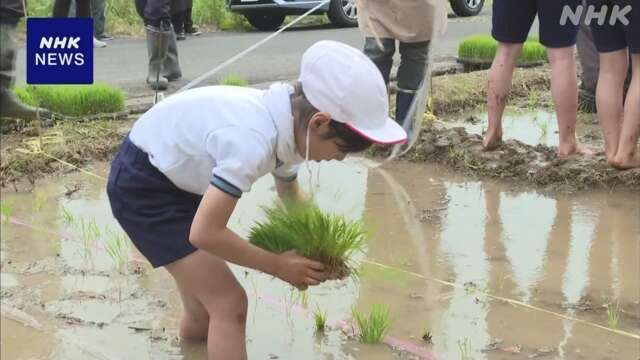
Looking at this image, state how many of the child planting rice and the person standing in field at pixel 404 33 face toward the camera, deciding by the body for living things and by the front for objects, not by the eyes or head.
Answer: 1

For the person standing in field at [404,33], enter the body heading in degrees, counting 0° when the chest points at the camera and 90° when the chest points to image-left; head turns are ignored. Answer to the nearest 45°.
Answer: approximately 0°

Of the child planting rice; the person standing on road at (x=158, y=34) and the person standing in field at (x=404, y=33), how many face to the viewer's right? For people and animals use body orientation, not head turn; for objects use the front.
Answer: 1

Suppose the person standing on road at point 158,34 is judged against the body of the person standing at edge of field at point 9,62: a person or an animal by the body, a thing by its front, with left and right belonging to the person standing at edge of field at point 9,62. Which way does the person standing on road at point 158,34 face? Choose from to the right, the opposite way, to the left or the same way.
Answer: to the right

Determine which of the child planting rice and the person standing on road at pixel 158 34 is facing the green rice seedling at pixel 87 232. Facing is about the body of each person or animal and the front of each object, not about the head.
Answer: the person standing on road

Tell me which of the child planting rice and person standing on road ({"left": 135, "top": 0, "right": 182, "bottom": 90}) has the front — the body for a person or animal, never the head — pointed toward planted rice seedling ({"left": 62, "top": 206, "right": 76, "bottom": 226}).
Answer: the person standing on road

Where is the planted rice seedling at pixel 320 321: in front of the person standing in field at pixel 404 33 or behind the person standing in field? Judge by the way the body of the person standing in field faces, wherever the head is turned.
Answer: in front

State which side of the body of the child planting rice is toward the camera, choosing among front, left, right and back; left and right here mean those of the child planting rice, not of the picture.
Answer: right

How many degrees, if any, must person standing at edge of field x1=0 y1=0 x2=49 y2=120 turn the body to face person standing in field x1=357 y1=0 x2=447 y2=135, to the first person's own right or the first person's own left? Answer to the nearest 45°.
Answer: approximately 45° to the first person's own right

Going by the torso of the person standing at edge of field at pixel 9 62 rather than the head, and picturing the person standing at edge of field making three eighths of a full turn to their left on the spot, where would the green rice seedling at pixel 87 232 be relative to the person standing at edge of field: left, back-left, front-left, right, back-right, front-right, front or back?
back-left

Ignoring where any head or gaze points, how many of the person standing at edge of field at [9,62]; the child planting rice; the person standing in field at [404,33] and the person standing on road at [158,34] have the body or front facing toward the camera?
2

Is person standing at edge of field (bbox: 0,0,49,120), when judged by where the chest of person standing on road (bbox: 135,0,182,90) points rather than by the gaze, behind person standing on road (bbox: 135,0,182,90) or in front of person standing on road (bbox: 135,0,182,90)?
in front

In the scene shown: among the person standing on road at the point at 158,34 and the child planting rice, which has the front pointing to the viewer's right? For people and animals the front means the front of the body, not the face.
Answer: the child planting rice

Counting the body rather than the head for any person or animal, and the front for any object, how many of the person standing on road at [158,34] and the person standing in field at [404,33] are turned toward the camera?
2

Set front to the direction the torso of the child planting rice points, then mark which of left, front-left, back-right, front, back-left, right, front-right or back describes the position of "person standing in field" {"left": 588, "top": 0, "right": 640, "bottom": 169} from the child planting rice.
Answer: front-left
